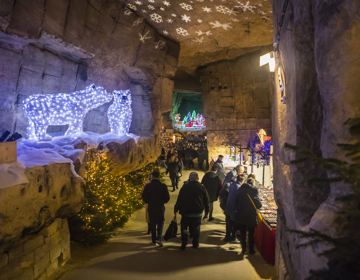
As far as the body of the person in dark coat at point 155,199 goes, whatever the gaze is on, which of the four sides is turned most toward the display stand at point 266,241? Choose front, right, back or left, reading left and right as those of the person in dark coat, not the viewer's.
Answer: right

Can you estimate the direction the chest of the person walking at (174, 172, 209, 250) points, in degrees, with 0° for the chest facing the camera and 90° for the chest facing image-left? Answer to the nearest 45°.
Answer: approximately 180°

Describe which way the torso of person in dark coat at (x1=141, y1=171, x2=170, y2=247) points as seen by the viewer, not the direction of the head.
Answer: away from the camera

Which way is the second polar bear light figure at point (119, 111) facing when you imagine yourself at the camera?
facing the viewer and to the right of the viewer

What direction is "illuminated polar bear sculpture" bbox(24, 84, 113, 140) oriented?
to the viewer's right

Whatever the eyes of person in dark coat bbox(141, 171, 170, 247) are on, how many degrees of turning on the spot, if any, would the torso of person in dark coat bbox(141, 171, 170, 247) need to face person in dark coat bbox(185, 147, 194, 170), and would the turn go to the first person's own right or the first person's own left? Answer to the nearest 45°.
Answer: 0° — they already face them

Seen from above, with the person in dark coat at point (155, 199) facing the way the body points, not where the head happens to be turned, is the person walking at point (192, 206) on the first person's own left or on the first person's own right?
on the first person's own right

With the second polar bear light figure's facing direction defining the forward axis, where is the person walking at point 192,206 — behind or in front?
in front
